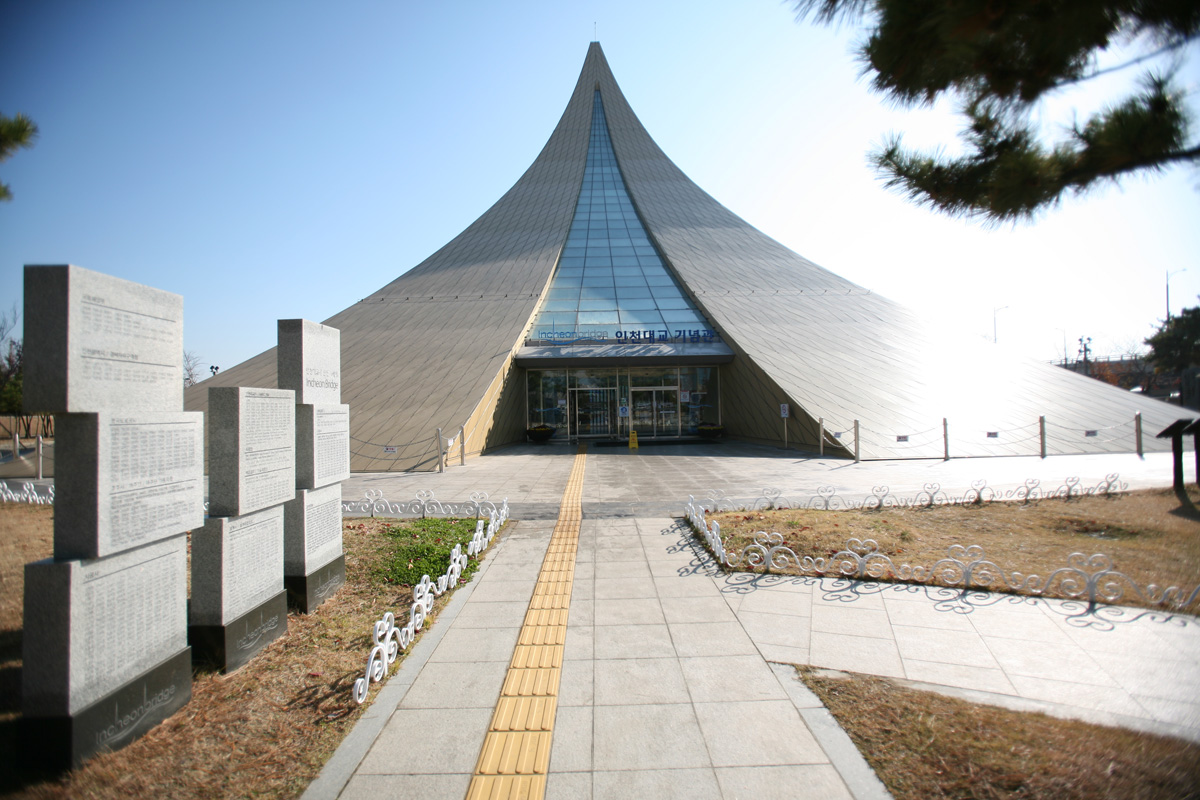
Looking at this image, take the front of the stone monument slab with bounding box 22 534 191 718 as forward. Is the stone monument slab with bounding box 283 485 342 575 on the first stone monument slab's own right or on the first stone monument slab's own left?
on the first stone monument slab's own left

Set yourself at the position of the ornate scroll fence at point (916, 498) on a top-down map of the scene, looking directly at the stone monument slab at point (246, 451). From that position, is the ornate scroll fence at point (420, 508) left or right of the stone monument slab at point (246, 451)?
right

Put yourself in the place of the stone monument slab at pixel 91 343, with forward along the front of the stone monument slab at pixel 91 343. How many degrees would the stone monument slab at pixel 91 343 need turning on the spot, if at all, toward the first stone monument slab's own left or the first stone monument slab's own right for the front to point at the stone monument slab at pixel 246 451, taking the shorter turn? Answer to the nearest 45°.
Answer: approximately 90° to the first stone monument slab's own left

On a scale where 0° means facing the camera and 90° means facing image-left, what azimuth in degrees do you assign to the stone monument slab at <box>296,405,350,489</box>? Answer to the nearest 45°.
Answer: approximately 315°

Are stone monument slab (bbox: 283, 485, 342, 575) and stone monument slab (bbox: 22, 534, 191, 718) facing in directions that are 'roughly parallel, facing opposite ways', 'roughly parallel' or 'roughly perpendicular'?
roughly parallel

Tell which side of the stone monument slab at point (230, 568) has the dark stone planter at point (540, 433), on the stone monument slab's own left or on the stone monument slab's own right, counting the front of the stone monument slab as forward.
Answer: on the stone monument slab's own left

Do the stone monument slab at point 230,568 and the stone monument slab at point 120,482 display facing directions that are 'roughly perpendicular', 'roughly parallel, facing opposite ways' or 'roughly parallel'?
roughly parallel

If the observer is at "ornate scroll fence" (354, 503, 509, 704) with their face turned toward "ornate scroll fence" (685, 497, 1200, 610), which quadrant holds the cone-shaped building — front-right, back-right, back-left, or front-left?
front-left
